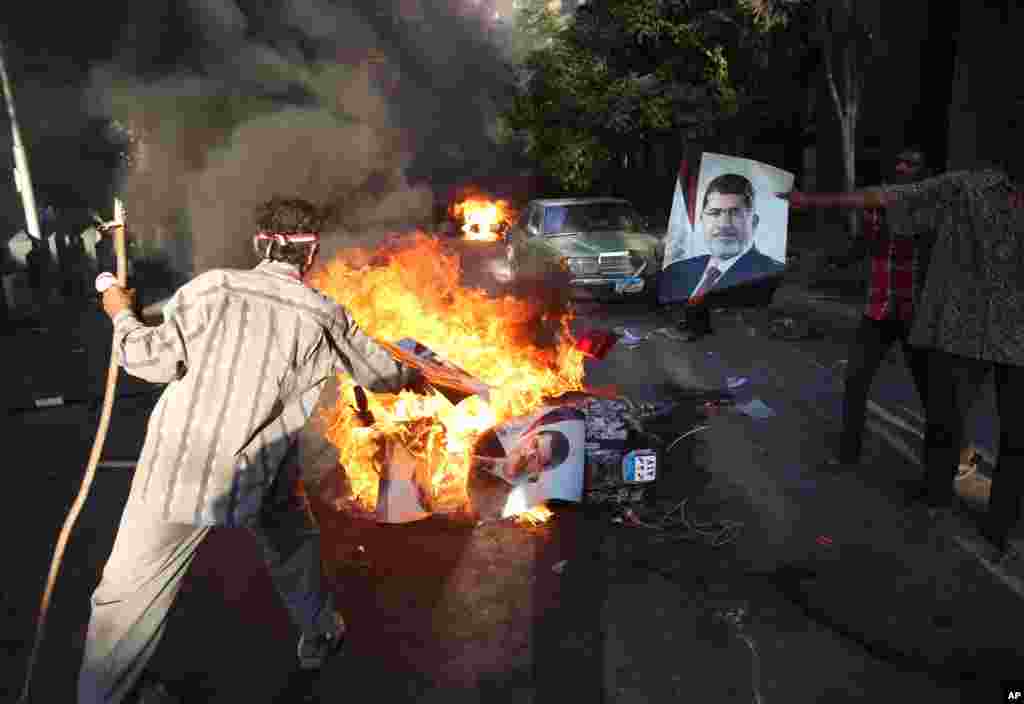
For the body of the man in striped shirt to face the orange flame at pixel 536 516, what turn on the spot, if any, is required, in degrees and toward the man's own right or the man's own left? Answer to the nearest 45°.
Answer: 0° — they already face it

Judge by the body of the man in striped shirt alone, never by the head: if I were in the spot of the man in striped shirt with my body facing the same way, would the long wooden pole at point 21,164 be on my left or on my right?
on my left

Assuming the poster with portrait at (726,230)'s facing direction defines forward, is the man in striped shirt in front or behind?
in front

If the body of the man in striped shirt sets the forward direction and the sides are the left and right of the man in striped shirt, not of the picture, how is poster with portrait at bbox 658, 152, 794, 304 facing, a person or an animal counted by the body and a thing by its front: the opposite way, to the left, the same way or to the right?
the opposite way

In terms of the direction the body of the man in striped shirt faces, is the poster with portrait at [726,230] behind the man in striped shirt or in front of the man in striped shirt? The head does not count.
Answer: in front

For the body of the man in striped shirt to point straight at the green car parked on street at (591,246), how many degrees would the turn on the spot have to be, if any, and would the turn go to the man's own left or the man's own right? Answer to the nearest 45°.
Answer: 0° — they already face it

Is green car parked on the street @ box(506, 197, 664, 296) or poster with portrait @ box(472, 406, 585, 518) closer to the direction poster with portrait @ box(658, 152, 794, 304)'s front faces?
the poster with portrait

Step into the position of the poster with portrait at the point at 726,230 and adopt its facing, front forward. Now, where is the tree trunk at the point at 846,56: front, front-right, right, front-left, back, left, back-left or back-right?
back

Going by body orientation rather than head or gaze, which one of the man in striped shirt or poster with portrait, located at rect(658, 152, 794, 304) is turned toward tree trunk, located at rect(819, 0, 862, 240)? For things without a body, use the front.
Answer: the man in striped shirt

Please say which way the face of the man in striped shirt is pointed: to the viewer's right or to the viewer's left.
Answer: to the viewer's right

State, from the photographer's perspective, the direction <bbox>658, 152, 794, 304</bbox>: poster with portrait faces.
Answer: facing the viewer

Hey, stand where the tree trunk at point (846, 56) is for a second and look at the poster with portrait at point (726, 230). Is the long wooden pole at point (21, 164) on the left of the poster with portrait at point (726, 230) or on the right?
right

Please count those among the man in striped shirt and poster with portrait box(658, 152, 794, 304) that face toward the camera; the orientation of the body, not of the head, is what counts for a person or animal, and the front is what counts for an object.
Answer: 1

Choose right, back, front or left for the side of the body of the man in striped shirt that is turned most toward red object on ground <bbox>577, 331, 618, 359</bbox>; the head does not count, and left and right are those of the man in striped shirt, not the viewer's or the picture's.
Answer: front

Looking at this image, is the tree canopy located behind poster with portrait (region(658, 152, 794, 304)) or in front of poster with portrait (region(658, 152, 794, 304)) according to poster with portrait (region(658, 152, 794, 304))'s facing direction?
behind
